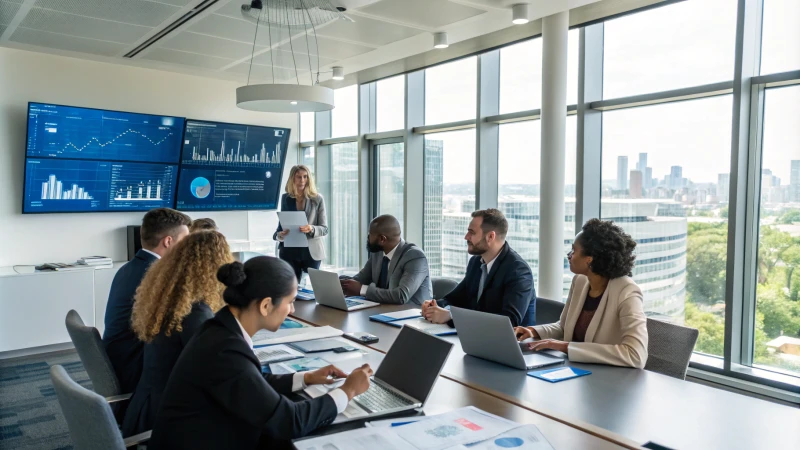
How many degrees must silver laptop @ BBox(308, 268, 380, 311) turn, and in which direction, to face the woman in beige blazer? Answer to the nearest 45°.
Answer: approximately 90° to its right

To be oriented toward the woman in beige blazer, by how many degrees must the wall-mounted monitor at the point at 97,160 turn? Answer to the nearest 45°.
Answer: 0° — it already faces them

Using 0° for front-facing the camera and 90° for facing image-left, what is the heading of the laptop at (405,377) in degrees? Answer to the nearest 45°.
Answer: approximately 45°

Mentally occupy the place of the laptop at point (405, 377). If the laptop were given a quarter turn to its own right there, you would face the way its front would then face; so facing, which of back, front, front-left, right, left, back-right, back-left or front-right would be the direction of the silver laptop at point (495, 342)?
right

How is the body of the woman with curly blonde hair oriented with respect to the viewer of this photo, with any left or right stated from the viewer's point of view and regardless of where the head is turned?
facing away from the viewer and to the right of the viewer

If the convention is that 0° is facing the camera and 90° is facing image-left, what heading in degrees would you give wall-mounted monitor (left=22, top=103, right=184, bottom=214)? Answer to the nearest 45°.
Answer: approximately 315°

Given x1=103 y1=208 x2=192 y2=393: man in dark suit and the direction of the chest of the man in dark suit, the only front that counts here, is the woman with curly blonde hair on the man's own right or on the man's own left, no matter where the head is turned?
on the man's own right

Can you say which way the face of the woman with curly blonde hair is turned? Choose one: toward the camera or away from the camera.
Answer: away from the camera

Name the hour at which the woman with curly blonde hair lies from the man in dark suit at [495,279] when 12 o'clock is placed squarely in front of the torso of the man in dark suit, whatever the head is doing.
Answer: The woman with curly blonde hair is roughly at 12 o'clock from the man in dark suit.

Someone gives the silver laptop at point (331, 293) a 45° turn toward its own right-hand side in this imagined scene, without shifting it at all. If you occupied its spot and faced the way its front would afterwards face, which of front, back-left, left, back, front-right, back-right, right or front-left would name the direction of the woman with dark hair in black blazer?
right

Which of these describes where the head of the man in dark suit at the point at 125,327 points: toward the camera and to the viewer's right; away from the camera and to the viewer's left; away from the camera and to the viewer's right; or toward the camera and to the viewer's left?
away from the camera and to the viewer's right

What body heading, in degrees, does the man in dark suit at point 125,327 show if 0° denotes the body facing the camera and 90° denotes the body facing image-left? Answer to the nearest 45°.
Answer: approximately 225°

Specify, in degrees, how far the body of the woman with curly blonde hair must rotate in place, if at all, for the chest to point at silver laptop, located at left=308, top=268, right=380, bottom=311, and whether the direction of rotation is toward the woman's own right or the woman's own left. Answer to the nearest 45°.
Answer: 0° — they already face it
